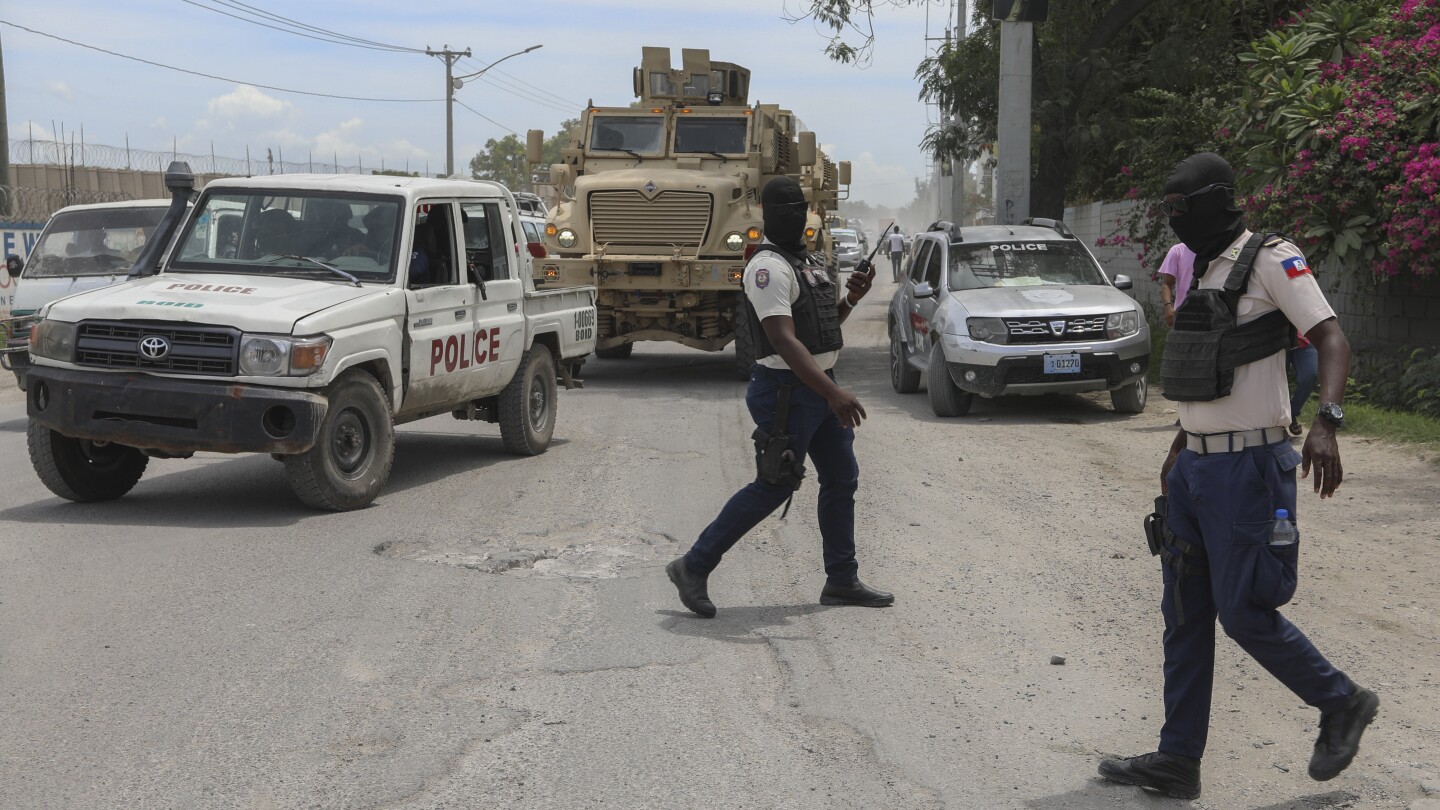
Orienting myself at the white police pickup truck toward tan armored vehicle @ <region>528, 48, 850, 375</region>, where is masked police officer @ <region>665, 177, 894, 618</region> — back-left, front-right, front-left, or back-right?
back-right

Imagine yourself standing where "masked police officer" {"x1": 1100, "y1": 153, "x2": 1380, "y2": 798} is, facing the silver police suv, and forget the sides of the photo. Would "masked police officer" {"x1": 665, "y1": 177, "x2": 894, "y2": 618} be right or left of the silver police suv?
left

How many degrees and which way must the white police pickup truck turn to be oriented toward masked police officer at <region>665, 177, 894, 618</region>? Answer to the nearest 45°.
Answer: approximately 90° to its left

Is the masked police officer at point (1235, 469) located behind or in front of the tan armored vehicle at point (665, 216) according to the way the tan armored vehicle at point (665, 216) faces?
in front

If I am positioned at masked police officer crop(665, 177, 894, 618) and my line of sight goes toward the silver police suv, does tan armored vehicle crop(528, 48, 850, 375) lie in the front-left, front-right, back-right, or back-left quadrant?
front-left

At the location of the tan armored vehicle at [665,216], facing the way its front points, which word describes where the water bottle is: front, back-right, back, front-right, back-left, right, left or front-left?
front

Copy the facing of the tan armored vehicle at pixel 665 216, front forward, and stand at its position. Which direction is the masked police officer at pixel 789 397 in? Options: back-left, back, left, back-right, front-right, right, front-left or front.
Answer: front

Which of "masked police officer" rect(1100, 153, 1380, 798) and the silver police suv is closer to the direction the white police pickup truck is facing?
the masked police officer

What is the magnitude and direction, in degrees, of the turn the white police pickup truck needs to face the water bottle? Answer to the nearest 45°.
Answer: approximately 90° to its left

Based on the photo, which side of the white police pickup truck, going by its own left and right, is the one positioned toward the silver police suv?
back

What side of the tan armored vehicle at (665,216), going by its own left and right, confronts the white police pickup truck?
front

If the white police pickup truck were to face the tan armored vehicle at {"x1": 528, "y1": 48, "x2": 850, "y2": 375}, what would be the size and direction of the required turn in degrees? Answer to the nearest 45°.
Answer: approximately 180°

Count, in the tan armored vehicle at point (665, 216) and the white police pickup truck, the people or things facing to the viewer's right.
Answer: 0

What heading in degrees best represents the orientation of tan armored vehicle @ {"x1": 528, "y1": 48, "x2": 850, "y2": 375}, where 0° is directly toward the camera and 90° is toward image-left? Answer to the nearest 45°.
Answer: approximately 0°
